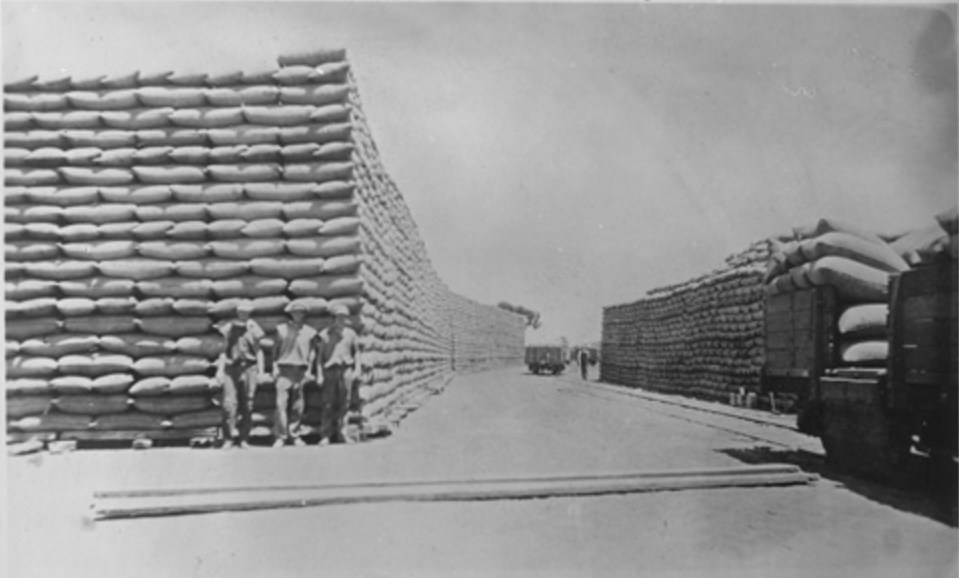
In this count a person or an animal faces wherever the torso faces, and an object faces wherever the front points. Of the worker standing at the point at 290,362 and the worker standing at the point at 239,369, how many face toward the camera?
2

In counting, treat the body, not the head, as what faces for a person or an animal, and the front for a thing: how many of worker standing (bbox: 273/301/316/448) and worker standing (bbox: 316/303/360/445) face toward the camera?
2

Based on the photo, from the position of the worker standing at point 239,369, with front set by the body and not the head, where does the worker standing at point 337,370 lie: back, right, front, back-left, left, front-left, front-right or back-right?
left

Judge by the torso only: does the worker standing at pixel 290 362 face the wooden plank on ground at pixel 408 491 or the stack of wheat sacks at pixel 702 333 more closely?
the wooden plank on ground

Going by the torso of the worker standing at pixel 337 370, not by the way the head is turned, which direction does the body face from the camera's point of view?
toward the camera

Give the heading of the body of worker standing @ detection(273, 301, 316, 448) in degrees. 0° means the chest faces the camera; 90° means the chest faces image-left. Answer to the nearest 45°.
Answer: approximately 0°

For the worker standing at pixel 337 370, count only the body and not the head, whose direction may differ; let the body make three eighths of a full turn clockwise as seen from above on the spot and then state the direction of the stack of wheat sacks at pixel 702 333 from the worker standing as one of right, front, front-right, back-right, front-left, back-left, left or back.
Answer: right

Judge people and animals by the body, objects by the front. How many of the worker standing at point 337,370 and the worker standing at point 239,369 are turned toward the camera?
2

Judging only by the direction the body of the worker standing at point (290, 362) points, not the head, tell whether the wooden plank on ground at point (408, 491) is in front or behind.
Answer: in front
